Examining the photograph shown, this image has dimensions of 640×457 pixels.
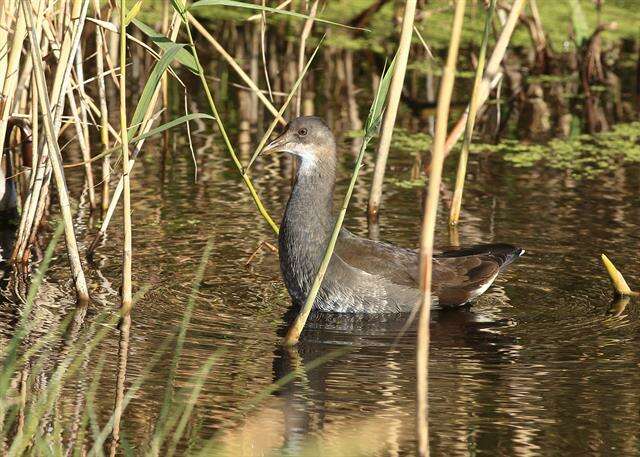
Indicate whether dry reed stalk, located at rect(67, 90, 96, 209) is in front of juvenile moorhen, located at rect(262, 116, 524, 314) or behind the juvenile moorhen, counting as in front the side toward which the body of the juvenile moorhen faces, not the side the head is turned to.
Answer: in front

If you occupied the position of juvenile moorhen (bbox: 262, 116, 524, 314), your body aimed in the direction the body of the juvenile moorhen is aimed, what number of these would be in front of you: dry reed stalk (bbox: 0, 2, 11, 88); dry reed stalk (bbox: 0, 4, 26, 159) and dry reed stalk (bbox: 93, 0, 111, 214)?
3

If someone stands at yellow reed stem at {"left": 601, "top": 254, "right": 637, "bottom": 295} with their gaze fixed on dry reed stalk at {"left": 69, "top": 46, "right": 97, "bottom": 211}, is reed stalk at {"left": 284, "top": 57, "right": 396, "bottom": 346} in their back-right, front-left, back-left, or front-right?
front-left

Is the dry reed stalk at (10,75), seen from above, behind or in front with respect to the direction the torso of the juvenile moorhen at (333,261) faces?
in front

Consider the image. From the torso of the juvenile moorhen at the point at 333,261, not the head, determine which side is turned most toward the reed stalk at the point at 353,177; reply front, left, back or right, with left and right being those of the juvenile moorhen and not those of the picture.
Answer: left

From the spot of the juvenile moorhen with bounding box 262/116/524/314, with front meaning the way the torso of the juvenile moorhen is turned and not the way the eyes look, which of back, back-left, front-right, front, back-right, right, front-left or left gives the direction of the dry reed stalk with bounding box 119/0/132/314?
front-left

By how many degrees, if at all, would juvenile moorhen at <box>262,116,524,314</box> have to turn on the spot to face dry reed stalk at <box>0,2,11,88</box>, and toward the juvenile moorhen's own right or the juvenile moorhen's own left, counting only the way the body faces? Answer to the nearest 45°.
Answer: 0° — it already faces it

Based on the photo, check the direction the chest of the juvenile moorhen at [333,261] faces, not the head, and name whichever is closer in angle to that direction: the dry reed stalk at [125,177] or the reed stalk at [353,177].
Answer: the dry reed stalk

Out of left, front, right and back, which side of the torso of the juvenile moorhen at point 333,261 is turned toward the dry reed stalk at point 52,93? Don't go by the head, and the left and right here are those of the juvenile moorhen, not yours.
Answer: front

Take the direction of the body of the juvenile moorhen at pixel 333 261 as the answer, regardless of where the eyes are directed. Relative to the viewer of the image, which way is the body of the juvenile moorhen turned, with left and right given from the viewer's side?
facing to the left of the viewer

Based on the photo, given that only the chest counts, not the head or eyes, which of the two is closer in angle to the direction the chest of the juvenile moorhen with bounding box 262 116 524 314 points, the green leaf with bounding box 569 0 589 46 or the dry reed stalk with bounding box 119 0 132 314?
the dry reed stalk

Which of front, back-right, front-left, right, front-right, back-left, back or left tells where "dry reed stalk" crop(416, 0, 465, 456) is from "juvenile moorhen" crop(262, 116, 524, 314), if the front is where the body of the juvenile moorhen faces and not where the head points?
left

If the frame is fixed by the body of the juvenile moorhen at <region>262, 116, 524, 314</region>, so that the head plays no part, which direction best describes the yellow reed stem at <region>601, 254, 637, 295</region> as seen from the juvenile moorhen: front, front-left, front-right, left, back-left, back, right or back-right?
back

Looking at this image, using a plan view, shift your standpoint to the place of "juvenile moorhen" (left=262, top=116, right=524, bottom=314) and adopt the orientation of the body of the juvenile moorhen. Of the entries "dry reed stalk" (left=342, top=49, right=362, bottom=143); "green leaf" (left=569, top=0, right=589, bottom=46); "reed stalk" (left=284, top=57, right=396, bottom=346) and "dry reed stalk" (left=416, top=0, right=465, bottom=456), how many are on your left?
2
